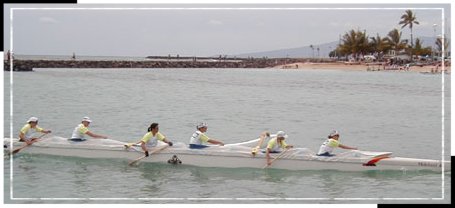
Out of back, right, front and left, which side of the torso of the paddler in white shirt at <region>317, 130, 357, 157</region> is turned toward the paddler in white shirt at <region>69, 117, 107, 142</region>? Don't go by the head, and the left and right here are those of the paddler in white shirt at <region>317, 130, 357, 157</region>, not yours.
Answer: back

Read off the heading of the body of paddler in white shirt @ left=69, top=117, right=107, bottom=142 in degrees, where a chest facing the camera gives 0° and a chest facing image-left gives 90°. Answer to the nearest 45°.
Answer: approximately 270°

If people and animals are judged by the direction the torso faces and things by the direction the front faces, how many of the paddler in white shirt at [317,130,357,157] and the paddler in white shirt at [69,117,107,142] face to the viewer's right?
2

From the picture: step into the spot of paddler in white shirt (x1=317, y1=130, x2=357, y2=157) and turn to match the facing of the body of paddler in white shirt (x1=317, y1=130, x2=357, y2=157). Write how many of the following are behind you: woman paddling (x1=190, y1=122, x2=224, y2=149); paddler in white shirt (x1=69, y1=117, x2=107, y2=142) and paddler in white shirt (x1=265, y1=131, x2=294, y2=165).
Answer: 3

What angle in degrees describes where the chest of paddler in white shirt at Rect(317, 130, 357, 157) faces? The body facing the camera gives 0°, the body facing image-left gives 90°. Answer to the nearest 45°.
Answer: approximately 270°

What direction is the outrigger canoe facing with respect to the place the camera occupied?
facing to the right of the viewer
